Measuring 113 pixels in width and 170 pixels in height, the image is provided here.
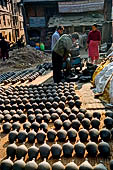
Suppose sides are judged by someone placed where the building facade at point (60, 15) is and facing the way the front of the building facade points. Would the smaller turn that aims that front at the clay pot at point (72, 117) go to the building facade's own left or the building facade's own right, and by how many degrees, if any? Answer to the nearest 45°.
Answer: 0° — it already faces it

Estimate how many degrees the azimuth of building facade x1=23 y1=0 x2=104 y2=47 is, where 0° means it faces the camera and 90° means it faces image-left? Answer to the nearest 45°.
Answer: approximately 0°

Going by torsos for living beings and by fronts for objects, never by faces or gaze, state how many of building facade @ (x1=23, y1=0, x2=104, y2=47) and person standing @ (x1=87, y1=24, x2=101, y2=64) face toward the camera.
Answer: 2

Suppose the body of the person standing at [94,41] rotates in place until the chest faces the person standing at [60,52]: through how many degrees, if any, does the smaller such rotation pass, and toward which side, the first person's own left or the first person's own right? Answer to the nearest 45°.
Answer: approximately 45° to the first person's own right

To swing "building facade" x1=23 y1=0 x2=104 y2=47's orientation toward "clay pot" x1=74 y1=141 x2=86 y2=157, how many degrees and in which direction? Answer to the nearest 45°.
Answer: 0° — it already faces it

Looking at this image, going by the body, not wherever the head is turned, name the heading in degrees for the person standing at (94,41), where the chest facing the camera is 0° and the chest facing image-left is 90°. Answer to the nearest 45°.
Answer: approximately 0°

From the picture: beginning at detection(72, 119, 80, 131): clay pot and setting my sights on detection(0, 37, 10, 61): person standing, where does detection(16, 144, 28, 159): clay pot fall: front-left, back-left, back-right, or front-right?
back-left

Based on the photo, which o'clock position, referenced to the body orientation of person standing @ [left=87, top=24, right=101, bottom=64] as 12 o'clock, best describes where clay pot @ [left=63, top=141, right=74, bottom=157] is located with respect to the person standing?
The clay pot is roughly at 12 o'clock from the person standing.
